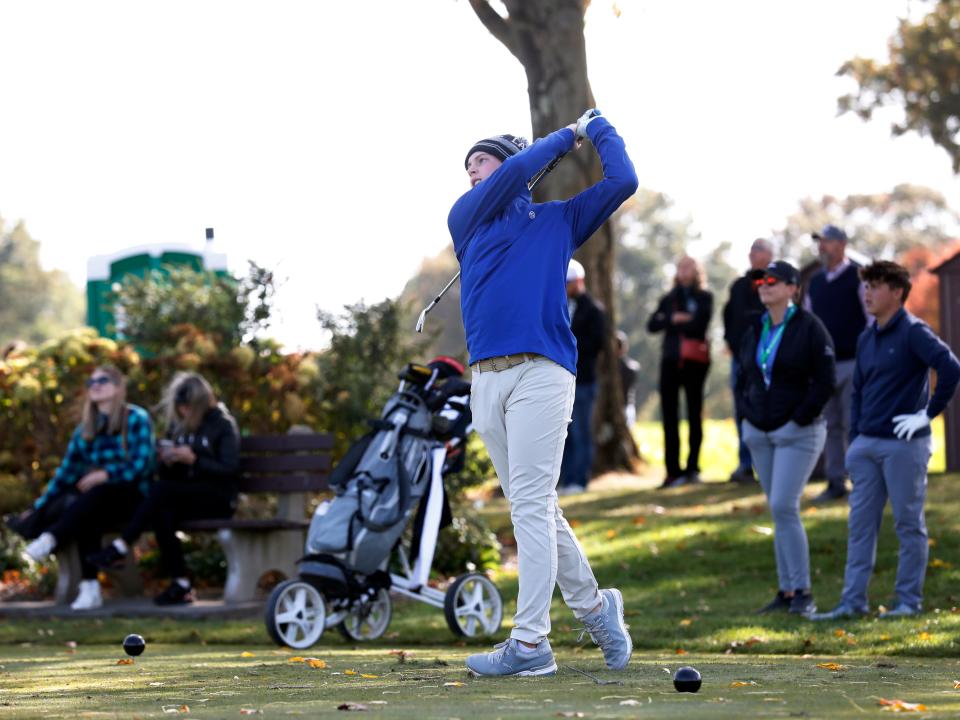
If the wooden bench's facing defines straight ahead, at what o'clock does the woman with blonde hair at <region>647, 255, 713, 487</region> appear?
The woman with blonde hair is roughly at 6 o'clock from the wooden bench.

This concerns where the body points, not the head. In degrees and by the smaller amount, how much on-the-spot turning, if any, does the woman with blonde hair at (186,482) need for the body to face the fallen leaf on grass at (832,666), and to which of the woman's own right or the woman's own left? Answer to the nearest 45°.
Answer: approximately 90° to the woman's own left

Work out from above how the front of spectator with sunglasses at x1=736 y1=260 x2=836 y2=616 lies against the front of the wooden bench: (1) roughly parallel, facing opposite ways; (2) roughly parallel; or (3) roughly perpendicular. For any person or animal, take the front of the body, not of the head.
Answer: roughly parallel

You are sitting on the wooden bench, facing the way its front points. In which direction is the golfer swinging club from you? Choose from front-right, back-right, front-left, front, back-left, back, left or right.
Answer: front-left

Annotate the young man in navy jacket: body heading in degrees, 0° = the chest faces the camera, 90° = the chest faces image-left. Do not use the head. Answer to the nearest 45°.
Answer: approximately 45°

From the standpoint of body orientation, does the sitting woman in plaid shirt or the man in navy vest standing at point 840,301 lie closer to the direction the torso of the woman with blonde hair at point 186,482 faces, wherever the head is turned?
the sitting woman in plaid shirt

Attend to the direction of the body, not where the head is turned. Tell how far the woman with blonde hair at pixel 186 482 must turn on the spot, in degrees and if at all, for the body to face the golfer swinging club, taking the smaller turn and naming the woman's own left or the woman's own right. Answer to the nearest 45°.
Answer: approximately 45° to the woman's own left

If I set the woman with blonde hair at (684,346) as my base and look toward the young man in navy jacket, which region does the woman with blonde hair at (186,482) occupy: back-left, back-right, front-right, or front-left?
front-right

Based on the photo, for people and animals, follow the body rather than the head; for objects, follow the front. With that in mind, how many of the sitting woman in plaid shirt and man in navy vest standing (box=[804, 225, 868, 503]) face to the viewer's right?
0

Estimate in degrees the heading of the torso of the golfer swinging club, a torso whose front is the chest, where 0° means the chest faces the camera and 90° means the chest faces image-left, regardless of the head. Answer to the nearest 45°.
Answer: approximately 45°

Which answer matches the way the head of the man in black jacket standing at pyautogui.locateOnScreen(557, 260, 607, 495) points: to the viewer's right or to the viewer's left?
to the viewer's left

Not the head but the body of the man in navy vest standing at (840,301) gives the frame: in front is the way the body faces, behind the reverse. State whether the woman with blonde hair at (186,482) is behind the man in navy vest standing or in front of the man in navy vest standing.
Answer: in front

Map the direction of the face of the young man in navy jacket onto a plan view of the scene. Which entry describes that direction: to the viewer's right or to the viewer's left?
to the viewer's left

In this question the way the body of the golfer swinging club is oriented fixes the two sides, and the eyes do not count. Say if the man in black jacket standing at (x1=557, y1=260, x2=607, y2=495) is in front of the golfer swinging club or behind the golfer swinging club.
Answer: behind

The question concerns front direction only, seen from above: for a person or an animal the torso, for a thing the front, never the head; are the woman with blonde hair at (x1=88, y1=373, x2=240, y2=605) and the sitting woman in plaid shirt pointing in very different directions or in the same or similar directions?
same or similar directions

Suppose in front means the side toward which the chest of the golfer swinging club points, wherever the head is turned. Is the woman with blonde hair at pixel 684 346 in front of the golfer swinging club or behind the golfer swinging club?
behind

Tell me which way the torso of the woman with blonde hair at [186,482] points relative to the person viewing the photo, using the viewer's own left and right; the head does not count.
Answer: facing the viewer and to the left of the viewer
